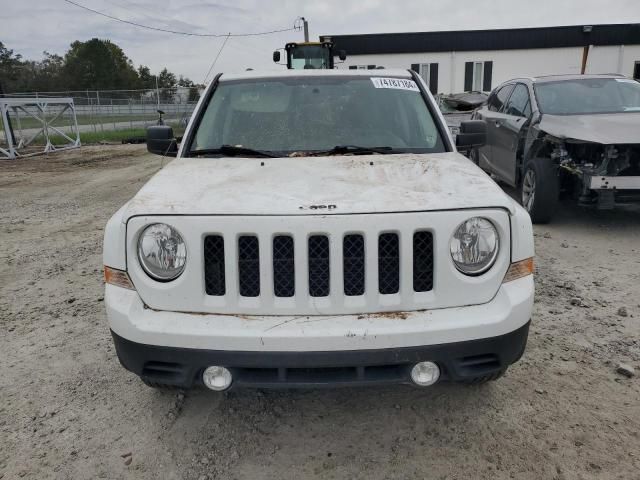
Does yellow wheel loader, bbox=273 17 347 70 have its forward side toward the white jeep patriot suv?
yes

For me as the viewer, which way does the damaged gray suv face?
facing the viewer and to the right of the viewer

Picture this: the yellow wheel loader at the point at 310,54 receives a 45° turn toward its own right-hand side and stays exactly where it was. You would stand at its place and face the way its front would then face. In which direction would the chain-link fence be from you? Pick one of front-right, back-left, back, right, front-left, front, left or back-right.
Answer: right

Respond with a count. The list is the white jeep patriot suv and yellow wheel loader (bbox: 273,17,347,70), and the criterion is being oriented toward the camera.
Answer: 2

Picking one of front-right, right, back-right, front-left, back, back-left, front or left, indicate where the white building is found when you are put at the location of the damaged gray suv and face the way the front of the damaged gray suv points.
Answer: back-left

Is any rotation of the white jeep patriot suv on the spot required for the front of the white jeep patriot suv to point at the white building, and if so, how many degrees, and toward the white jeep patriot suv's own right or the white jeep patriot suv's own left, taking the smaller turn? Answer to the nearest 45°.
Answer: approximately 180°

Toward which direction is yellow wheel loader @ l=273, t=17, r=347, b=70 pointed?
toward the camera

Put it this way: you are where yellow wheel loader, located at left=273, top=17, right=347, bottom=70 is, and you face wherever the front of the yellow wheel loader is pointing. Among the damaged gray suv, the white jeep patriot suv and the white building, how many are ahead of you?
2

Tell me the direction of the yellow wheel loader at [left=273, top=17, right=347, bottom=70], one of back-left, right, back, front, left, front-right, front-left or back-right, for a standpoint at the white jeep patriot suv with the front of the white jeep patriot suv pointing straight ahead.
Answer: back

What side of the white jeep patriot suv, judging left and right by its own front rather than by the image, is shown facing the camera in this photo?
front

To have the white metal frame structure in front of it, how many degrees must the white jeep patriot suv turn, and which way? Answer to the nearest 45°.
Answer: approximately 135° to its right

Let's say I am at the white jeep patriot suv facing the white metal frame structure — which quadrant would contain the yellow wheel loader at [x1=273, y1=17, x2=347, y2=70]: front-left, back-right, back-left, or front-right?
front-right

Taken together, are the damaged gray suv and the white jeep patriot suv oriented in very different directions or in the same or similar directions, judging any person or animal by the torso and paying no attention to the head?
same or similar directions

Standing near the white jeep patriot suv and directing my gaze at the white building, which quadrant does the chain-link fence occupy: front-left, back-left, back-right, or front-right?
front-left

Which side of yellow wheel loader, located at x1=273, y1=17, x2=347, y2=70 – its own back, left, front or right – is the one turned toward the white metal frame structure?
right

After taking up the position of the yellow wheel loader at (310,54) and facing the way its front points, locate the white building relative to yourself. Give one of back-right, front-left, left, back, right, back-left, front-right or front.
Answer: back-left

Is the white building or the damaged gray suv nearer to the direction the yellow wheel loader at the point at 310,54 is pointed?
the damaged gray suv
